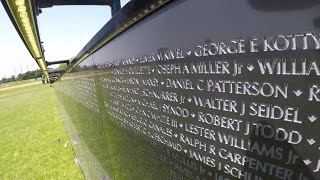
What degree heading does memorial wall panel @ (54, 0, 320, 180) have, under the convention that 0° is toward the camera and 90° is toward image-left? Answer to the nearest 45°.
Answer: approximately 45°
